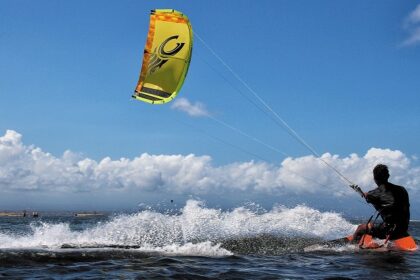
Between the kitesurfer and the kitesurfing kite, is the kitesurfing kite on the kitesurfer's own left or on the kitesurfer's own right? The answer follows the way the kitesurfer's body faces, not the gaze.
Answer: on the kitesurfer's own left

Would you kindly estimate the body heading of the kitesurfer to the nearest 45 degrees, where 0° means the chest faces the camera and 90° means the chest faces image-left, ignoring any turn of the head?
approximately 135°
